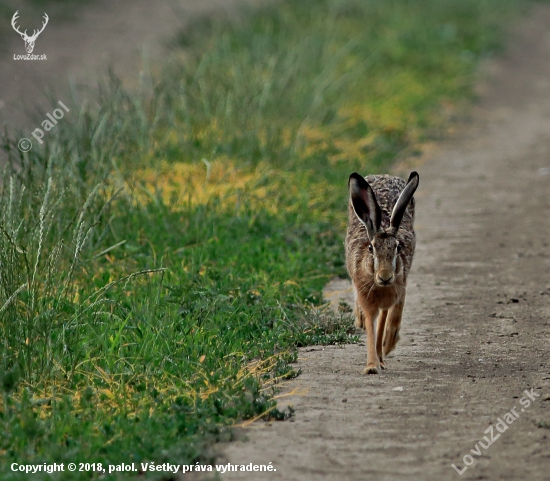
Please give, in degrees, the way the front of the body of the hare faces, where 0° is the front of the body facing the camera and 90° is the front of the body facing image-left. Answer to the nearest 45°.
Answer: approximately 0°
